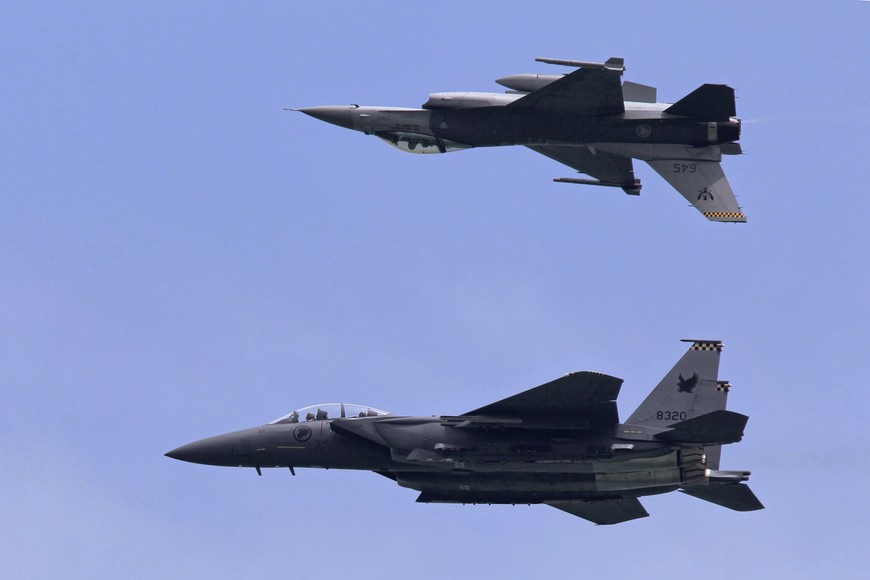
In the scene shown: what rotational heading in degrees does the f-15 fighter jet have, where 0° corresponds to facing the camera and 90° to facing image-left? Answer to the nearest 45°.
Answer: approximately 90°
